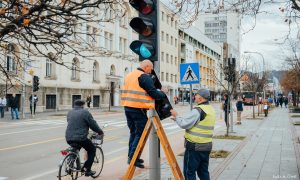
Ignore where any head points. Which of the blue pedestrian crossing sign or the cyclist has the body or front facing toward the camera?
the blue pedestrian crossing sign

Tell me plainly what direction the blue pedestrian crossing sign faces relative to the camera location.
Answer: facing the viewer

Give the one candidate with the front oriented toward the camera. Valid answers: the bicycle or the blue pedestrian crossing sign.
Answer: the blue pedestrian crossing sign

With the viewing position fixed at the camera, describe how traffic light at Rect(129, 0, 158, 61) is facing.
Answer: facing the viewer and to the left of the viewer

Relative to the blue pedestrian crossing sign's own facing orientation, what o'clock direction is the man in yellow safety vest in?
The man in yellow safety vest is roughly at 12 o'clock from the blue pedestrian crossing sign.

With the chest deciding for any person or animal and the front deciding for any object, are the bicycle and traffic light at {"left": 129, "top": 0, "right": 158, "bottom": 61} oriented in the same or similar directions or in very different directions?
very different directions

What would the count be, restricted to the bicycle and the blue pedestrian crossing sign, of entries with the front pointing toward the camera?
1

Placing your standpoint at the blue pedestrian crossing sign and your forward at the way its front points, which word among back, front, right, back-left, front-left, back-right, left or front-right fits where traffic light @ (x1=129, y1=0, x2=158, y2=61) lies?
front
